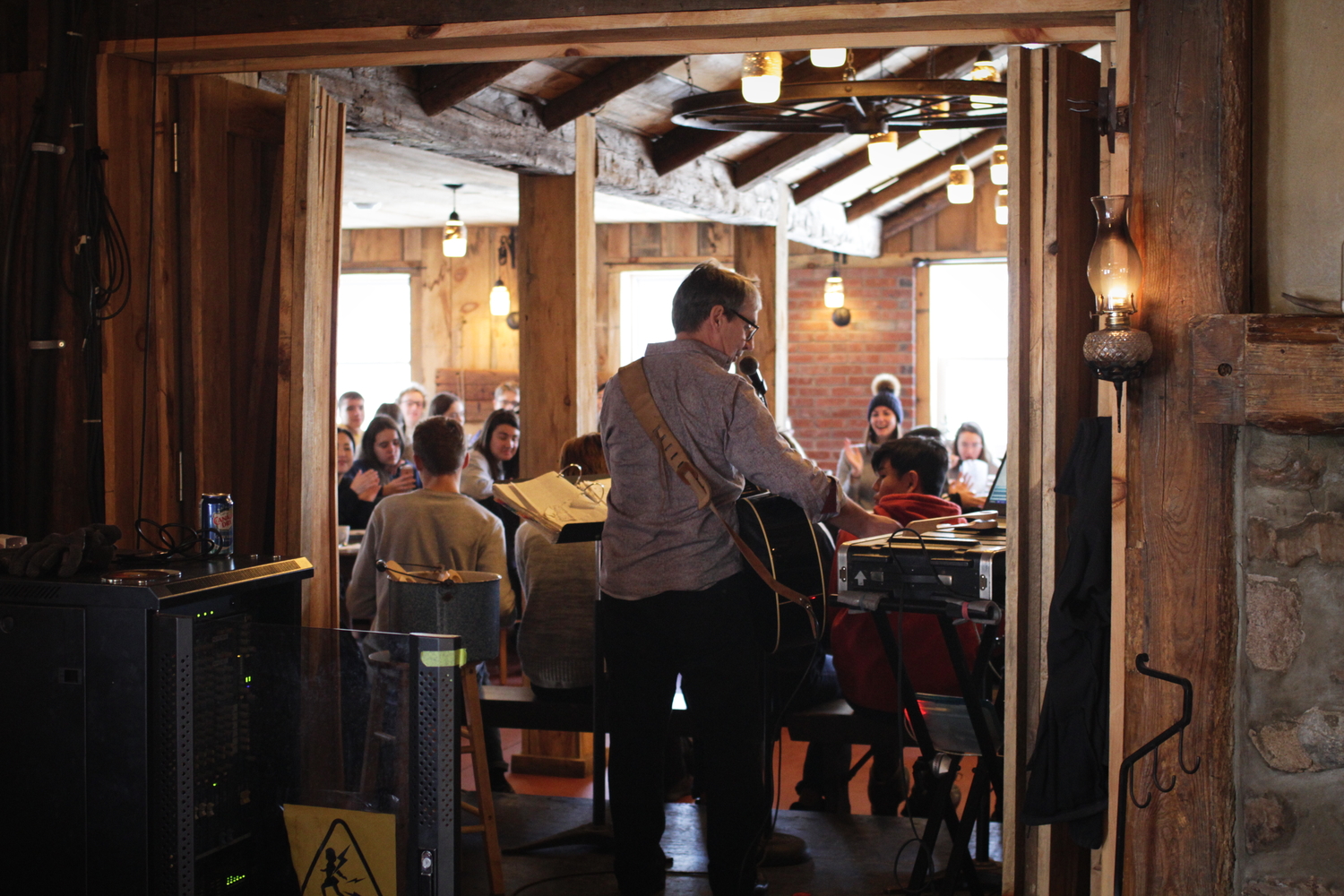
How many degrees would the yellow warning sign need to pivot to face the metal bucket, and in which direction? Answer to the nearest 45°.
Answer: approximately 180°

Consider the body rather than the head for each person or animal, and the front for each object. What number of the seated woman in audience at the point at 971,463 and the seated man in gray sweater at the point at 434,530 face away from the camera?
1

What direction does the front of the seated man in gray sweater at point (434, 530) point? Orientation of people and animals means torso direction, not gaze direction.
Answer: away from the camera

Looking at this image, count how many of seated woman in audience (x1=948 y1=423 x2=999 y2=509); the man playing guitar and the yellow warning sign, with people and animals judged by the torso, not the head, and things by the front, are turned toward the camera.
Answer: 2

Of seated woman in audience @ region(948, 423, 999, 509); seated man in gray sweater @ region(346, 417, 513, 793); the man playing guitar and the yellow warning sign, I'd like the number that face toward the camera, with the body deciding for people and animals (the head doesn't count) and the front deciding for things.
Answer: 2

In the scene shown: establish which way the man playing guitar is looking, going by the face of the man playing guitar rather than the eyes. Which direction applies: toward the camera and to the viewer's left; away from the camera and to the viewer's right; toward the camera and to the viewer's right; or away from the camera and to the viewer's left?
away from the camera and to the viewer's right

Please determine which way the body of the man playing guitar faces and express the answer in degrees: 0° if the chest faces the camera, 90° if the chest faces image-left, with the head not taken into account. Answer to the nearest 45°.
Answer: approximately 225°

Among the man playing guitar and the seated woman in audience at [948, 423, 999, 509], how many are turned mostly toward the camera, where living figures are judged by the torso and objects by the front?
1
